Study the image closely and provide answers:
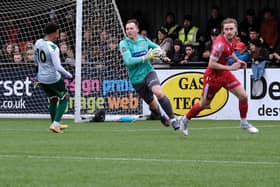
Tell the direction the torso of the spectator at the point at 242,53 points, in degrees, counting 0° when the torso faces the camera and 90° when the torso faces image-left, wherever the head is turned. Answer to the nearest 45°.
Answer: approximately 45°

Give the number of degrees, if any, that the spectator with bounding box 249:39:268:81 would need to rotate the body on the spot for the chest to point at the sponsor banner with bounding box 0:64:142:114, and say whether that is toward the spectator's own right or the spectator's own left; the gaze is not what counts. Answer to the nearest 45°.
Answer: approximately 45° to the spectator's own right

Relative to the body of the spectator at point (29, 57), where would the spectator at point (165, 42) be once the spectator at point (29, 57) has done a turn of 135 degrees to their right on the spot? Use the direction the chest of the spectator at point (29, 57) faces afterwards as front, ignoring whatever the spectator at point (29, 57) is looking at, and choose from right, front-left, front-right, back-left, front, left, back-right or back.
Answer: back-right

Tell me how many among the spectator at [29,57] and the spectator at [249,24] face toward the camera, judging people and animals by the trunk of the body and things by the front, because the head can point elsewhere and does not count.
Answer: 2

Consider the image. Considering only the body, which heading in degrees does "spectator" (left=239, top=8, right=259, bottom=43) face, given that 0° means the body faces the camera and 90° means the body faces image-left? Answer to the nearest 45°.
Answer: approximately 0°

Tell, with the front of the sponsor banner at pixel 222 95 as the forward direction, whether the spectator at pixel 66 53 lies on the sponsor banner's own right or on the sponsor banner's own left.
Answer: on the sponsor banner's own right

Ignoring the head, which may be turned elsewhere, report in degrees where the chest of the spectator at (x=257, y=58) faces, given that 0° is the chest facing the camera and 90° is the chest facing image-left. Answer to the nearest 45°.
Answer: approximately 45°

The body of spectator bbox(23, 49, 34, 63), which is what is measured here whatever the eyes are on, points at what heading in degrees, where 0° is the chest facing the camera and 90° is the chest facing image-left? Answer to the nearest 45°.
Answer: approximately 0°
